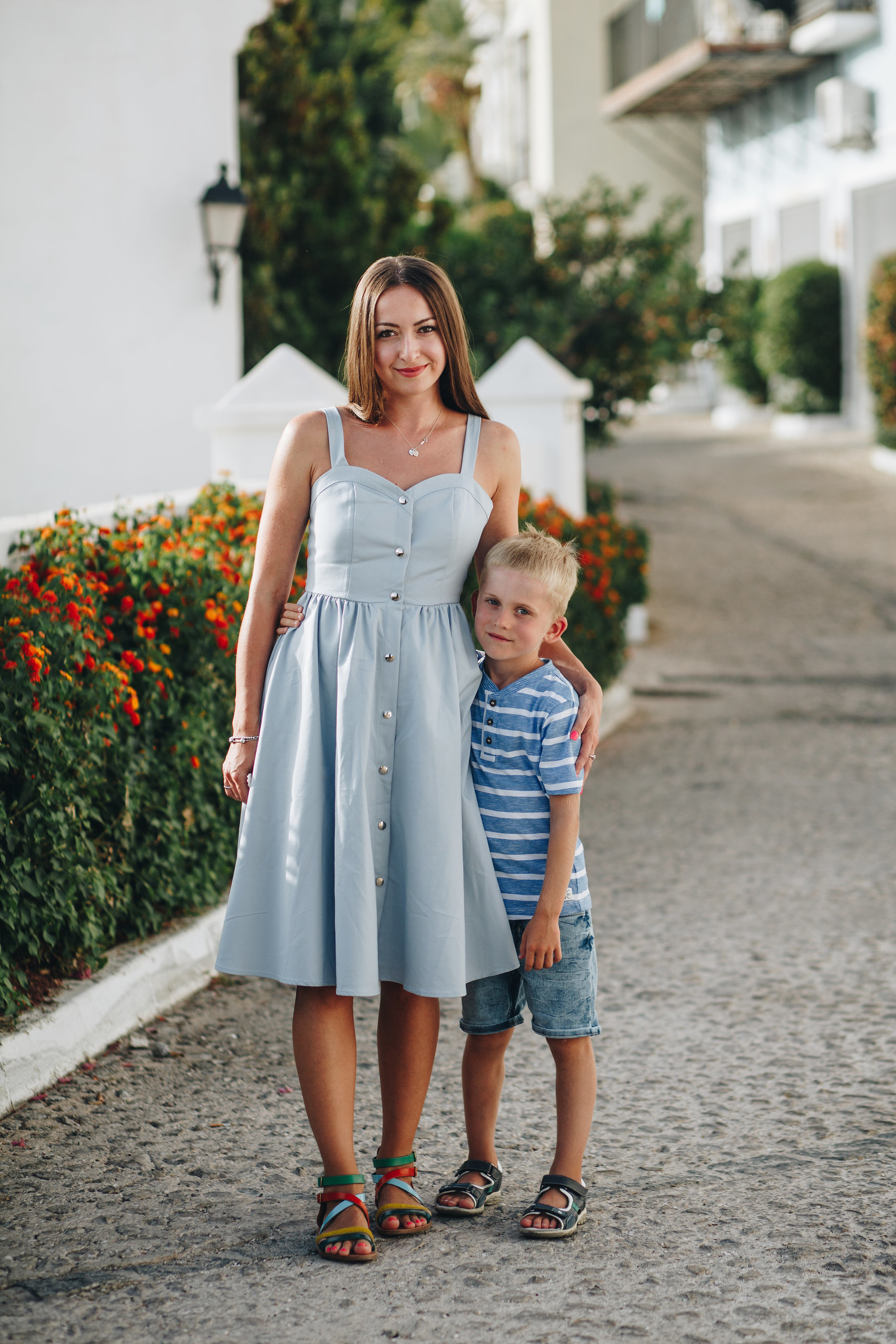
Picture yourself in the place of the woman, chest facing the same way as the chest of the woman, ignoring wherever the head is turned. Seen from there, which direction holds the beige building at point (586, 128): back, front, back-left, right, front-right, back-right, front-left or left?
back

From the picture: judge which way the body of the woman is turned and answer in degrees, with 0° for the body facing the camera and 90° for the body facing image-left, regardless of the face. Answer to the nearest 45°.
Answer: approximately 0°

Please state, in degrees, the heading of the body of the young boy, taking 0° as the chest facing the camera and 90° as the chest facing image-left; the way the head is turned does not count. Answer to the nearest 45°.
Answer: approximately 45°
